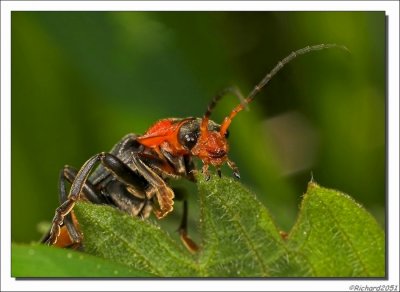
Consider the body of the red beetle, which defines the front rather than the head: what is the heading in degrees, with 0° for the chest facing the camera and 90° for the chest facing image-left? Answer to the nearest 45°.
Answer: approximately 315°

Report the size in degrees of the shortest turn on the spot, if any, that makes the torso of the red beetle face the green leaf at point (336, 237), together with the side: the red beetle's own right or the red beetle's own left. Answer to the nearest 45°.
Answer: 0° — it already faces it
